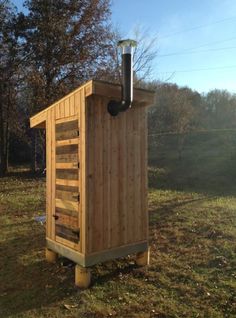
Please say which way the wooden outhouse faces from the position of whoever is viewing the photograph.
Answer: facing the viewer and to the left of the viewer
